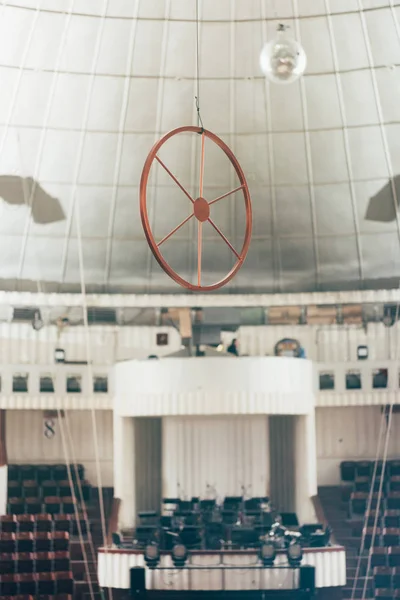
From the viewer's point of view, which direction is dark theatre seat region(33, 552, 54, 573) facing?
toward the camera

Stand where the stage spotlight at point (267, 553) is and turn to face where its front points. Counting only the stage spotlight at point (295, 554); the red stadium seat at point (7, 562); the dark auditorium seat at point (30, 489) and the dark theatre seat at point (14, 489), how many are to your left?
1

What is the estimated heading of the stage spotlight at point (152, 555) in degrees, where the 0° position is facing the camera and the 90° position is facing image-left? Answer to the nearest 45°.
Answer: approximately 0°

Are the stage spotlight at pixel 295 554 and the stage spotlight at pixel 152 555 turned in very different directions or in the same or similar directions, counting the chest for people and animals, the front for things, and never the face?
same or similar directions

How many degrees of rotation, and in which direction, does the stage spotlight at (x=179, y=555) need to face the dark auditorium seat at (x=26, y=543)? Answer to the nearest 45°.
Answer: approximately 90° to its right

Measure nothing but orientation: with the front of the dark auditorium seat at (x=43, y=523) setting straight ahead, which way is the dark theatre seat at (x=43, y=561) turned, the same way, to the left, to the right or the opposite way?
the same way

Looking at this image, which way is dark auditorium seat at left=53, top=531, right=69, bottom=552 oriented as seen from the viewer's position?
toward the camera

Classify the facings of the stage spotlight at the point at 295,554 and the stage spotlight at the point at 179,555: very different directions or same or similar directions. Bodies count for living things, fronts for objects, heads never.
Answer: same or similar directions

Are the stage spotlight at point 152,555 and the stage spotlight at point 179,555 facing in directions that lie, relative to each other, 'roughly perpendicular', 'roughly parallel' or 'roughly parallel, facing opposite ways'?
roughly parallel
